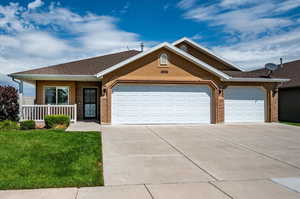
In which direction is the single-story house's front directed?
toward the camera

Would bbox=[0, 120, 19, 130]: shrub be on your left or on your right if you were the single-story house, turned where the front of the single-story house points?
on your right

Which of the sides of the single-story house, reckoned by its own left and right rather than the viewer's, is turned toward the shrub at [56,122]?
right

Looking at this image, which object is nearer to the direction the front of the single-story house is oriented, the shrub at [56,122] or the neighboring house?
the shrub

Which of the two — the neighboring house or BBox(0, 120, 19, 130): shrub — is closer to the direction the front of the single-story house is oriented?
the shrub

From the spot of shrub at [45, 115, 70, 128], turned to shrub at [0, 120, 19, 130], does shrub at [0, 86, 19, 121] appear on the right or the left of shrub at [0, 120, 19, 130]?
right

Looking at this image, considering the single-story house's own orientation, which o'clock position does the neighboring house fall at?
The neighboring house is roughly at 8 o'clock from the single-story house.
